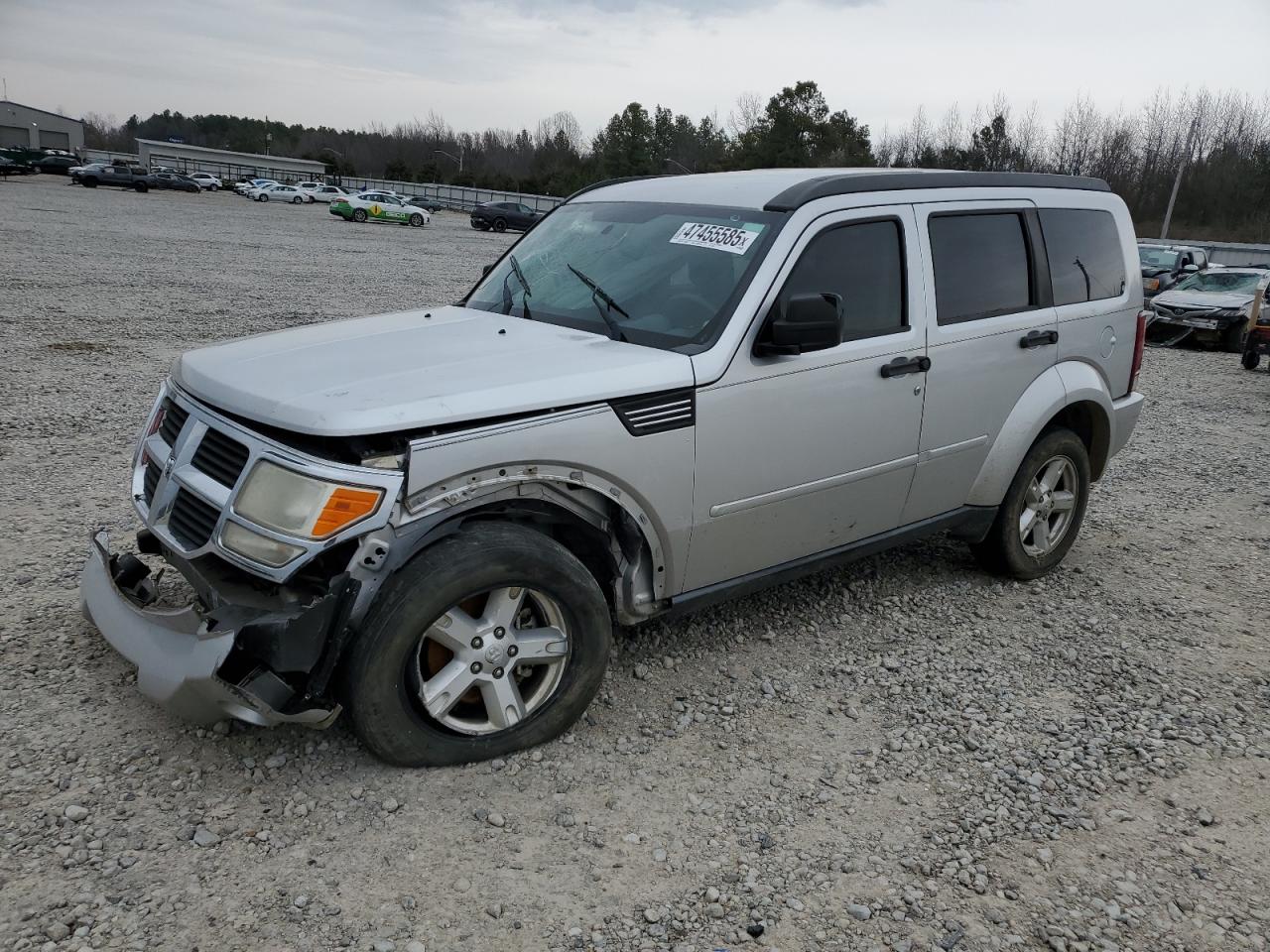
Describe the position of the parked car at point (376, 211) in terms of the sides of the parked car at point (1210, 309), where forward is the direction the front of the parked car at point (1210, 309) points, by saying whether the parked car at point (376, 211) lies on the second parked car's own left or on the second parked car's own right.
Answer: on the second parked car's own right

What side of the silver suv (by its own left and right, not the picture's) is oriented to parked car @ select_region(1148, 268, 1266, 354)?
back

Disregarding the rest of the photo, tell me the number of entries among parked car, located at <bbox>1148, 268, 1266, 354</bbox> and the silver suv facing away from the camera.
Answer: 0

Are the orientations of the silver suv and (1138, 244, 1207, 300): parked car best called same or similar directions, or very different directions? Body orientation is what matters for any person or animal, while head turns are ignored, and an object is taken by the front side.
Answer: same or similar directions

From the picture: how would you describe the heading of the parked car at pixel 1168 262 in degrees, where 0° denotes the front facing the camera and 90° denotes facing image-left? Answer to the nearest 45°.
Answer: approximately 45°

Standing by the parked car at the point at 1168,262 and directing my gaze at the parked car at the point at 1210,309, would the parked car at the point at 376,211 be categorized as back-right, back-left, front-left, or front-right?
back-right

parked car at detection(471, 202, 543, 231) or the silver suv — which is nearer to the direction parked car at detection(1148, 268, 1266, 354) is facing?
the silver suv

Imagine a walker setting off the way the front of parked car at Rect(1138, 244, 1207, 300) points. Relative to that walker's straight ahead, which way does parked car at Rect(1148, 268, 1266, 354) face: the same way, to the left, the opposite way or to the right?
the same way

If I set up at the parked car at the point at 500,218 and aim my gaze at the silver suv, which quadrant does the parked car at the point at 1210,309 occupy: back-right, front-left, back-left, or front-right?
front-left

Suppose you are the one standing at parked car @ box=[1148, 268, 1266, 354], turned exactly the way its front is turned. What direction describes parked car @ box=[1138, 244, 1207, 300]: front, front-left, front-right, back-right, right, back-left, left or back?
back-right

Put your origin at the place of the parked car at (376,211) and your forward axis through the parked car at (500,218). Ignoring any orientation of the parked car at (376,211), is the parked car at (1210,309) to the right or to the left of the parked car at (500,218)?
right

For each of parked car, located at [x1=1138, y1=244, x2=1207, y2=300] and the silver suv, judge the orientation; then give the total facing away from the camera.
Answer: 0

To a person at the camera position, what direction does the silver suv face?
facing the viewer and to the left of the viewer

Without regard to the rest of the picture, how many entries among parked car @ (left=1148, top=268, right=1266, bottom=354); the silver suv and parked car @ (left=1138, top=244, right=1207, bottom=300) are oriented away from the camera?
0
